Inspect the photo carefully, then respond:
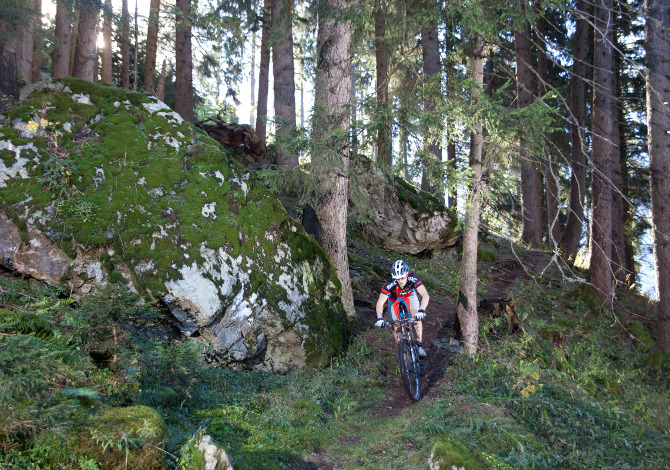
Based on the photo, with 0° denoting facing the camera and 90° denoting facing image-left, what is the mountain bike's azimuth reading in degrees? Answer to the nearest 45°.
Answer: approximately 0°

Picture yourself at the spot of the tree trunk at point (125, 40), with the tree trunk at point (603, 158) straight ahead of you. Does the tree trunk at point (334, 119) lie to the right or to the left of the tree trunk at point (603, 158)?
right

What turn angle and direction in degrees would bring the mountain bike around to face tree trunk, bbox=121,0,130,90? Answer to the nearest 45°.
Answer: approximately 135° to its right

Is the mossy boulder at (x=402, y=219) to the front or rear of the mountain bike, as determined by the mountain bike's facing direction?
to the rear

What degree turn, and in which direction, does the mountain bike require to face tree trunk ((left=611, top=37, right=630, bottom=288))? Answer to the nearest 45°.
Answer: approximately 135° to its left

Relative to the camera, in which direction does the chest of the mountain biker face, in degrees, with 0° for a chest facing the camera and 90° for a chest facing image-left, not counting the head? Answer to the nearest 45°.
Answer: approximately 0°

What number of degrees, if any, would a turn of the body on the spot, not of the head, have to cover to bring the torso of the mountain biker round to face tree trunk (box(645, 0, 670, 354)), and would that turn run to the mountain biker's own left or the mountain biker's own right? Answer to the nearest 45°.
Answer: approximately 135° to the mountain biker's own left
